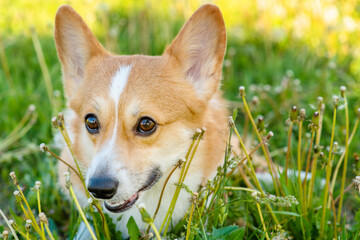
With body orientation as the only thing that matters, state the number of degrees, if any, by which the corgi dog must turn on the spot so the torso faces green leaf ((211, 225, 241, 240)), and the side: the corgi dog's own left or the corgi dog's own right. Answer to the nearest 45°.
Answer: approximately 90° to the corgi dog's own left

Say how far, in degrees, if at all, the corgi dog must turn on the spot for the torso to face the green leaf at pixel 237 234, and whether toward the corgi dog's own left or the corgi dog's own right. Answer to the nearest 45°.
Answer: approximately 90° to the corgi dog's own left

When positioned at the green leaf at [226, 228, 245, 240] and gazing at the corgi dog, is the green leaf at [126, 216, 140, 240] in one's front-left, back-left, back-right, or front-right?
front-left

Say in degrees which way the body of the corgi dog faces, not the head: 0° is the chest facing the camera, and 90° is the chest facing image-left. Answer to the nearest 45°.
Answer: approximately 45°

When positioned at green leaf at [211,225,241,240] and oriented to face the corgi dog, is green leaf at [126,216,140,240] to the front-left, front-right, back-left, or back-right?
front-left
